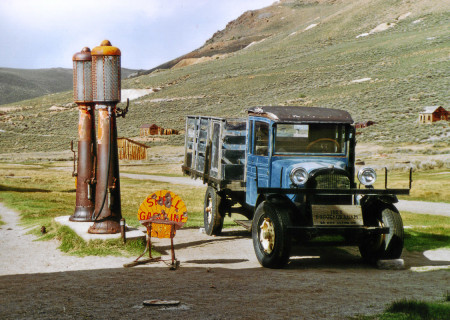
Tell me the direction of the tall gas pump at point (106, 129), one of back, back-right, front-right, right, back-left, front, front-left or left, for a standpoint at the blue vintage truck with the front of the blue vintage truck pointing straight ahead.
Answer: back-right

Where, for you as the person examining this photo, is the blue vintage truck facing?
facing the viewer and to the right of the viewer
